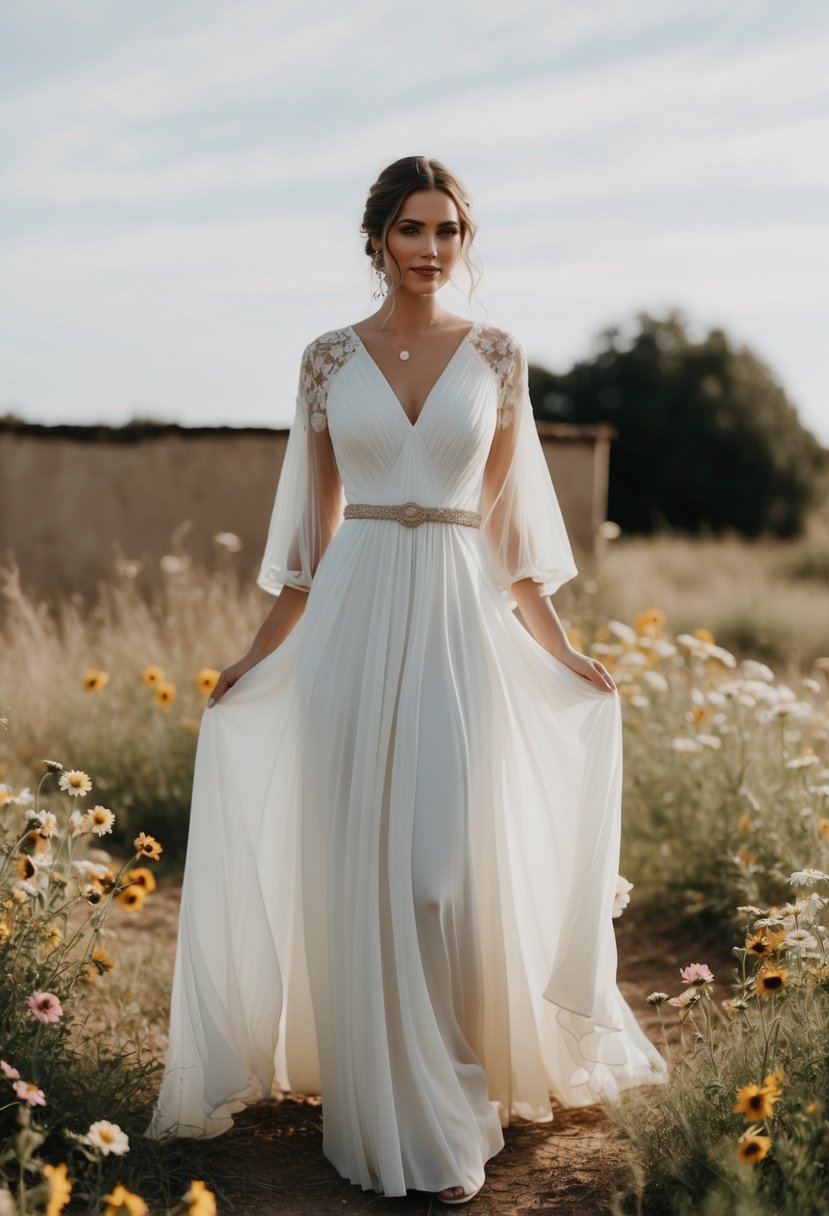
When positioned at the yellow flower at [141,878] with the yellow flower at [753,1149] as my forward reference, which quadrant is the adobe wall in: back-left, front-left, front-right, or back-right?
back-left

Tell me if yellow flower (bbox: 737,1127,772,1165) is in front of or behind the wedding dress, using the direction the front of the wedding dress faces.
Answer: in front

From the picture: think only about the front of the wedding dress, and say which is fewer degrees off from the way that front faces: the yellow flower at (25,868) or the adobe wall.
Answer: the yellow flower

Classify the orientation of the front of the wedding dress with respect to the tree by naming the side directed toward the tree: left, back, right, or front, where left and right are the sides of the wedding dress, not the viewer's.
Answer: back

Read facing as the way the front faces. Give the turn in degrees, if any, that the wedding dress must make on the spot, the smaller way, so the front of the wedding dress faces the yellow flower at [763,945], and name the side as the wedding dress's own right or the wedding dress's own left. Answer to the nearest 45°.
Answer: approximately 90° to the wedding dress's own left

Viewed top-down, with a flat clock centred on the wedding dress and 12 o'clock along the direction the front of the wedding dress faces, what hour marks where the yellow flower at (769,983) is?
The yellow flower is roughly at 10 o'clock from the wedding dress.

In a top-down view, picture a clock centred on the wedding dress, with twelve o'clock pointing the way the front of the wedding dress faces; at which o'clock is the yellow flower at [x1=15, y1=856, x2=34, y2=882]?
The yellow flower is roughly at 3 o'clock from the wedding dress.

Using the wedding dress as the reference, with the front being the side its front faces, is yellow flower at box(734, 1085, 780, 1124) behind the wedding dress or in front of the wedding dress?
in front

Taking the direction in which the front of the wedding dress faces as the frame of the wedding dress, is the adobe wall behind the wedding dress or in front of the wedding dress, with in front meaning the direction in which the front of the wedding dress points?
behind

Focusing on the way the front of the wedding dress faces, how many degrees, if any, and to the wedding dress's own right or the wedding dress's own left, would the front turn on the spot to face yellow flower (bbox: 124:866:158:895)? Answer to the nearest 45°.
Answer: approximately 90° to the wedding dress's own right

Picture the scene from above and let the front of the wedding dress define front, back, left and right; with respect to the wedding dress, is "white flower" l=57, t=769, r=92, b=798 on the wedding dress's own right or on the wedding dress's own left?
on the wedding dress's own right

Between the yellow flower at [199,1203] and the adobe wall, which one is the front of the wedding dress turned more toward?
the yellow flower

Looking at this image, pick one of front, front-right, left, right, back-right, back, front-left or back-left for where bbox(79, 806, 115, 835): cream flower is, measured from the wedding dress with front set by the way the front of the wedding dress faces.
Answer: right

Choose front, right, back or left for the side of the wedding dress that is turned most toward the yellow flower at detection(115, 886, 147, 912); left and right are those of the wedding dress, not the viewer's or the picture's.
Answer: right

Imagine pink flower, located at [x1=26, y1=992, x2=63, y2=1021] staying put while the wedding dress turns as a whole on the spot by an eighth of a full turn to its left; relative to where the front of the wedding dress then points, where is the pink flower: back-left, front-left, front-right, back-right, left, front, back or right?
right
